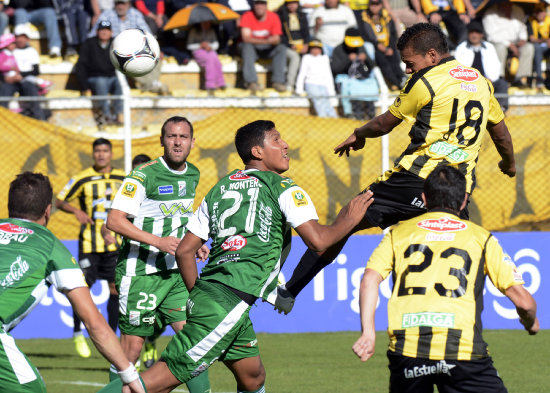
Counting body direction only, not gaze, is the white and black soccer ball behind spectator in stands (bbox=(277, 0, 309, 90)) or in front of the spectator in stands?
in front

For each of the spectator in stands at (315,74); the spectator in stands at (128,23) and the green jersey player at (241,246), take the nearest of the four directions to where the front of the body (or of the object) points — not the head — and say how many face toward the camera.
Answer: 2

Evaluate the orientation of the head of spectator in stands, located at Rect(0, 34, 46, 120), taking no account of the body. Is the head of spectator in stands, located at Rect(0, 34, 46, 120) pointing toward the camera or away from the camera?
toward the camera

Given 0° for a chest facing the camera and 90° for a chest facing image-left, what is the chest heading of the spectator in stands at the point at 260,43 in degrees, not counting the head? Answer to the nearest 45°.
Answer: approximately 0°

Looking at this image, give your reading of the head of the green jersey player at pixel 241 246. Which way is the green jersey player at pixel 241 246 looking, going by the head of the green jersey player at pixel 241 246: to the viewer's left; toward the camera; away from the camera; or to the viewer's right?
to the viewer's right

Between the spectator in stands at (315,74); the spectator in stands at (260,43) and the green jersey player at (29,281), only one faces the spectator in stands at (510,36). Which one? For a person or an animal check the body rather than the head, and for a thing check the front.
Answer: the green jersey player

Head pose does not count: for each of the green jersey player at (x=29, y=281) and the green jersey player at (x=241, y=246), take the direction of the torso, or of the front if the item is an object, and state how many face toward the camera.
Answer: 0

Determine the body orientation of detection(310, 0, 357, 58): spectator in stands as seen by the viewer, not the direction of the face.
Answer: toward the camera

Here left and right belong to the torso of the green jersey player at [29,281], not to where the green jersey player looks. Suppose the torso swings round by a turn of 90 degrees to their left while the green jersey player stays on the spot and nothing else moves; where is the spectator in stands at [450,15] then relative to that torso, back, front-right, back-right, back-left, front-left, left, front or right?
right

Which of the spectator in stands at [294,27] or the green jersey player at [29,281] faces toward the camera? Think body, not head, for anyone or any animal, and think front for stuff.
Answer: the spectator in stands

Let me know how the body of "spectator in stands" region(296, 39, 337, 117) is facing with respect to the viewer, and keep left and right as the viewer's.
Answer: facing the viewer

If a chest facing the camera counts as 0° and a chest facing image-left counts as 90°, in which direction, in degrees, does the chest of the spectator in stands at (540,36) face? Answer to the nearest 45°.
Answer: approximately 0°

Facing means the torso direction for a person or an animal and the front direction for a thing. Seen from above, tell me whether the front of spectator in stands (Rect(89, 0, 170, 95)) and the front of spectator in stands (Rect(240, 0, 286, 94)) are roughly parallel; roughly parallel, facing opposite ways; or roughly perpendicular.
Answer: roughly parallel

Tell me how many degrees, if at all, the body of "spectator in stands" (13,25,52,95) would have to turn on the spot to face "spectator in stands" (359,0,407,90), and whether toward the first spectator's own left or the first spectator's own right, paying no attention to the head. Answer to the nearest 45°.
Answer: approximately 45° to the first spectator's own left

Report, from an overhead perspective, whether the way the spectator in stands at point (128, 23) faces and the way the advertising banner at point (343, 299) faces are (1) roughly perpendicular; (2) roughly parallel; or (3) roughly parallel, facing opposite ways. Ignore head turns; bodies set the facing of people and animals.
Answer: roughly parallel

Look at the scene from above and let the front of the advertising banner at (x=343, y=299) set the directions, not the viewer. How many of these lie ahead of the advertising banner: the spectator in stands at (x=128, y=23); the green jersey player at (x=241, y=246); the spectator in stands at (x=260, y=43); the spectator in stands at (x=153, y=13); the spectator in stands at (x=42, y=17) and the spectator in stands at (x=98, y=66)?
1

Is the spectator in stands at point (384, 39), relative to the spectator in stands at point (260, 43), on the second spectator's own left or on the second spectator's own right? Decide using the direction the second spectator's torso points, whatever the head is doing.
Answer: on the second spectator's own left

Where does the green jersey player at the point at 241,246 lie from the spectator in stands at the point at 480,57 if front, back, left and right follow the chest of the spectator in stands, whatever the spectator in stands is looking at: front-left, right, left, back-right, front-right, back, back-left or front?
front
